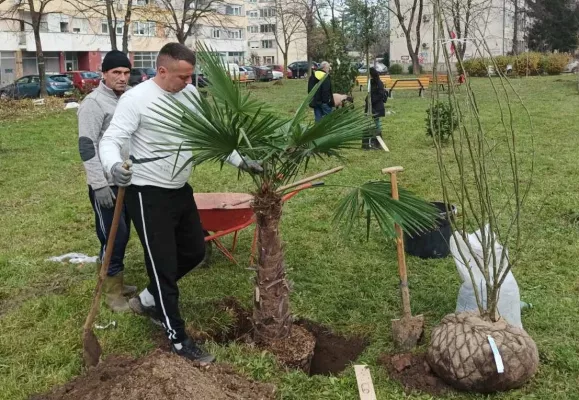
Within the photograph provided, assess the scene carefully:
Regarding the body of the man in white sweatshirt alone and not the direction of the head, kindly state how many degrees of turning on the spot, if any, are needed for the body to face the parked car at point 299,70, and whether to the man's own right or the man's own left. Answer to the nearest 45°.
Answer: approximately 135° to the man's own left

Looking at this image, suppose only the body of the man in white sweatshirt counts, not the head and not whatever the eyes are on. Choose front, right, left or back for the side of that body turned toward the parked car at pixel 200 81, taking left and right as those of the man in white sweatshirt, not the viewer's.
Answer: left

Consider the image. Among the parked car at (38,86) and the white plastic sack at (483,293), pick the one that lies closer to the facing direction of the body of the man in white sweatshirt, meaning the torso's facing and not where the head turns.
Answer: the white plastic sack

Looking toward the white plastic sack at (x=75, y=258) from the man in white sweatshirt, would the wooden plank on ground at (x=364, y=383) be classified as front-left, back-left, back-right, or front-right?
back-right

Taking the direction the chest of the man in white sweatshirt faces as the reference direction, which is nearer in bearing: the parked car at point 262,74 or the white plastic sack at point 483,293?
the white plastic sack

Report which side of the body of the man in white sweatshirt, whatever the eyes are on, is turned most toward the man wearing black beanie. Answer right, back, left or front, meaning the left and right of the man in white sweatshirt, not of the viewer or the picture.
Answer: back

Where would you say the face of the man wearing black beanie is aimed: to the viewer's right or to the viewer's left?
to the viewer's right

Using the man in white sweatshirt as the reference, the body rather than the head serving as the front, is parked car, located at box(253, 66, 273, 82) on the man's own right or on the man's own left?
on the man's own left

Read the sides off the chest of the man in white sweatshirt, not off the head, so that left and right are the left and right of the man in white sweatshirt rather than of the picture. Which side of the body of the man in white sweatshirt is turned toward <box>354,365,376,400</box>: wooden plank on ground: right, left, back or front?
front

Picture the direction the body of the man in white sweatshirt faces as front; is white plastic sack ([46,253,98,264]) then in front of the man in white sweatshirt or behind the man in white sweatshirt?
behind
